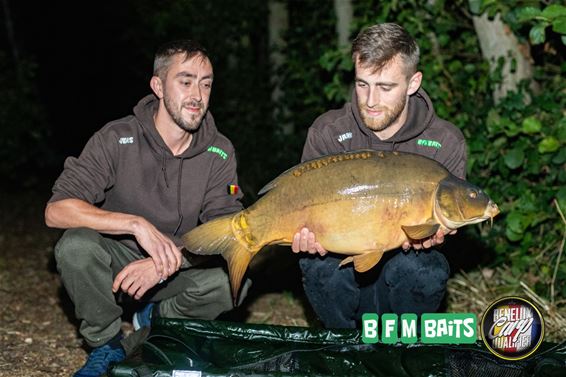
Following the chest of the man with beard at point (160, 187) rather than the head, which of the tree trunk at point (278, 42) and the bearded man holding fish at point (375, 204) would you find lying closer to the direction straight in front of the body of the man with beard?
the bearded man holding fish

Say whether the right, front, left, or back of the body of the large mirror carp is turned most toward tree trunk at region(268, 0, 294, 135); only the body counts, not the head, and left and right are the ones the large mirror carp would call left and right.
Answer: left

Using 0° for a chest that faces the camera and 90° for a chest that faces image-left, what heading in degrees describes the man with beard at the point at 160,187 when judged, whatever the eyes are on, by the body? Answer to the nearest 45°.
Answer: approximately 315°

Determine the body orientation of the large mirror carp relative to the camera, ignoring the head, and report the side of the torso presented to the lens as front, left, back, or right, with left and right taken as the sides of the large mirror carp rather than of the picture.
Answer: right

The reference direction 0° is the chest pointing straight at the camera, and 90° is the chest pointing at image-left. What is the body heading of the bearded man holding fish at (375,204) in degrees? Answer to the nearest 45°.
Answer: approximately 0°

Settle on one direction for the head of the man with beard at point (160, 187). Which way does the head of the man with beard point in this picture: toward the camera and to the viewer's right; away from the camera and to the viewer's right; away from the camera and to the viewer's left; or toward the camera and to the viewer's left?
toward the camera and to the viewer's right

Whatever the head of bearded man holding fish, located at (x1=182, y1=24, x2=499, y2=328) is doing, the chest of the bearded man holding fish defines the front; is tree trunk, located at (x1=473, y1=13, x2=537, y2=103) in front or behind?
behind

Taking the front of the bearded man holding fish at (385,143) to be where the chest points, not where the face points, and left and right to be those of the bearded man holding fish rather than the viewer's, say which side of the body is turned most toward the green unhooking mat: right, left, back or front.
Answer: front
